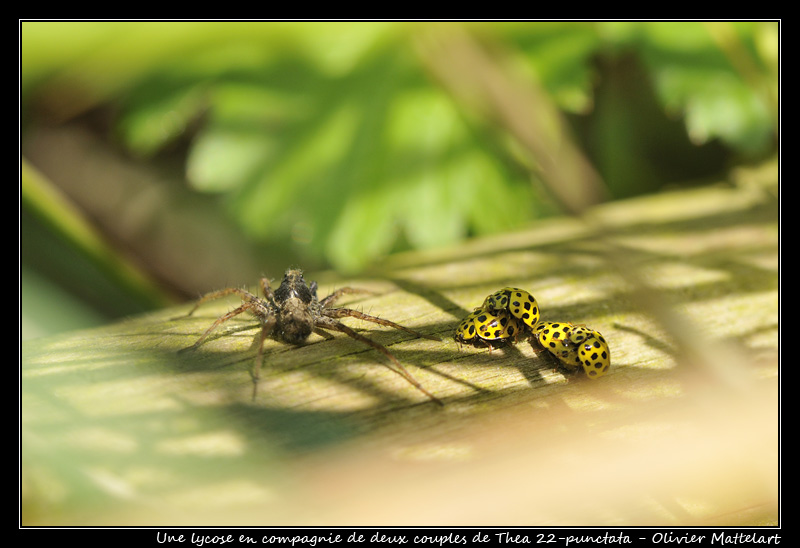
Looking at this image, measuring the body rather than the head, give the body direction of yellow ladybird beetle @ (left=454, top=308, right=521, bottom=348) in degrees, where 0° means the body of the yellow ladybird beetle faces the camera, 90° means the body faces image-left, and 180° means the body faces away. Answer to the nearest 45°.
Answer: approximately 90°

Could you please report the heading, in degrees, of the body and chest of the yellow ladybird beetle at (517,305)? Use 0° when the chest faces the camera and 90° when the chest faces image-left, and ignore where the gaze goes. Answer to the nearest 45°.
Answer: approximately 90°
